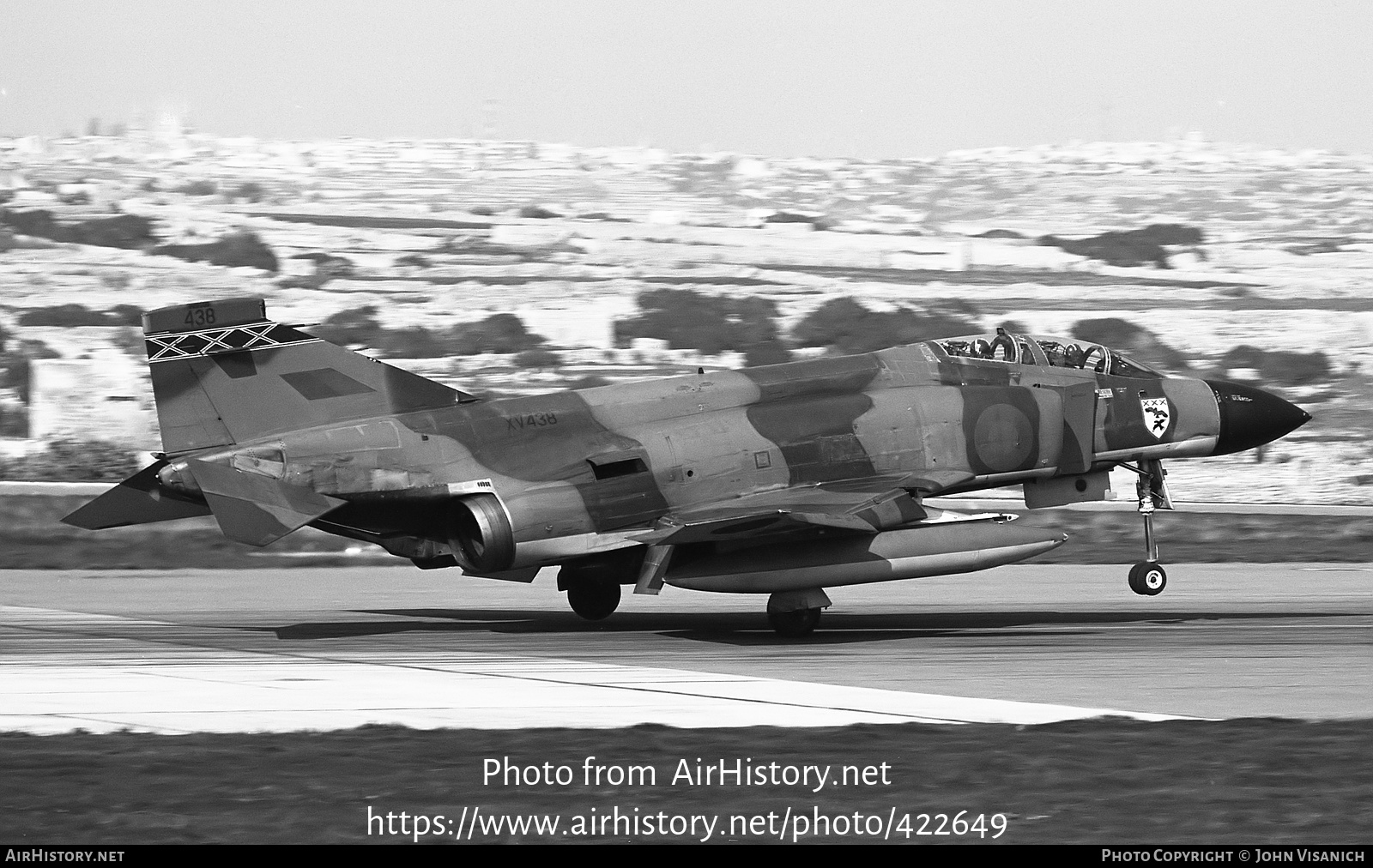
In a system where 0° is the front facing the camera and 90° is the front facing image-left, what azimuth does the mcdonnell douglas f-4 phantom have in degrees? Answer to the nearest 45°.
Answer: approximately 225°
